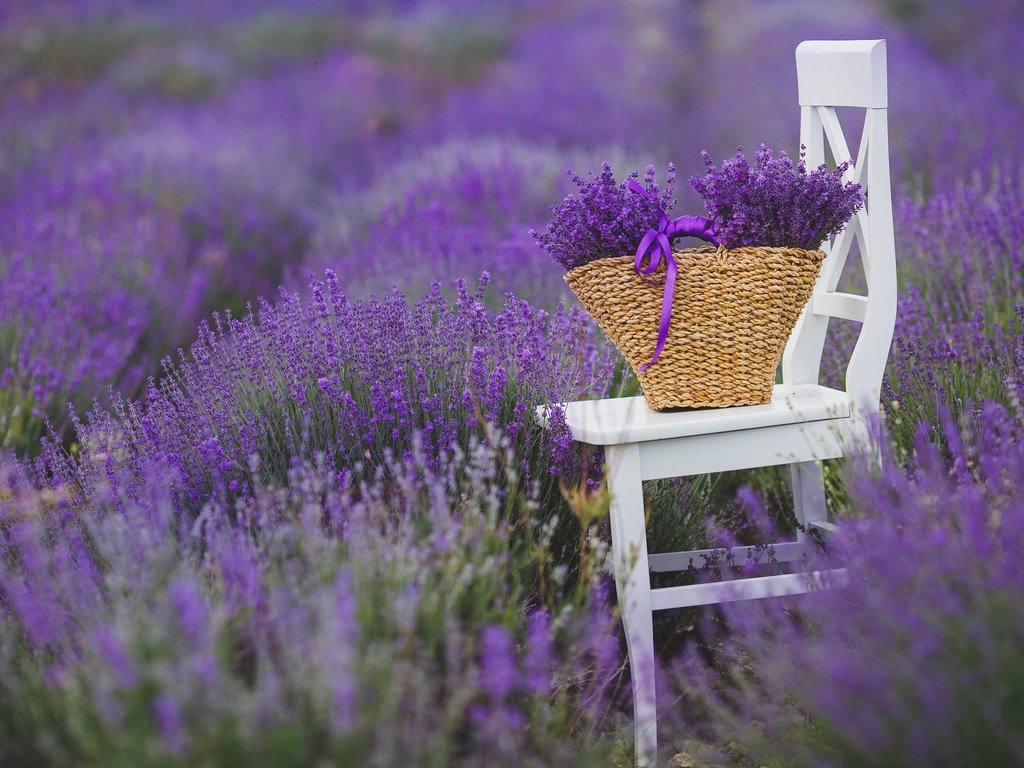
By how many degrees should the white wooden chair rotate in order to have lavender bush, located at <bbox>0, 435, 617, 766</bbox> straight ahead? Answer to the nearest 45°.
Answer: approximately 45° to its left

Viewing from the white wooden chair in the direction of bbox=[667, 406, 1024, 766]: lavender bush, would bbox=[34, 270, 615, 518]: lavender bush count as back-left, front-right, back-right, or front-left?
back-right

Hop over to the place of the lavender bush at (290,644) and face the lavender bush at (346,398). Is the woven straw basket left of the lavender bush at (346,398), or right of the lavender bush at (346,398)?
right

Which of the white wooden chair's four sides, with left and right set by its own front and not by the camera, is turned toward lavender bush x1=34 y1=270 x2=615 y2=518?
front

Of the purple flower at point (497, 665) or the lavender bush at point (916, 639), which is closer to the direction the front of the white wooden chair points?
the purple flower

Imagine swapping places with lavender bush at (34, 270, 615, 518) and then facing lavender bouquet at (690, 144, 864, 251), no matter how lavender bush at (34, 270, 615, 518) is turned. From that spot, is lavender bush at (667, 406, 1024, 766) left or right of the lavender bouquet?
right

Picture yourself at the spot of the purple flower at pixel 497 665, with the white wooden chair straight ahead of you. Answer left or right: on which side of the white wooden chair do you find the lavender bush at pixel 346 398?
left

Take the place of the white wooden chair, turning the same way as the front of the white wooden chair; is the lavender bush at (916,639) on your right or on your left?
on your left

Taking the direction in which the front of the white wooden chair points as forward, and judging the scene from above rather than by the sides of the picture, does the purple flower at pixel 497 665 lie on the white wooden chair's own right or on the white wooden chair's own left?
on the white wooden chair's own left

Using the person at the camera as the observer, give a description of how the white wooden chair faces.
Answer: facing to the left of the viewer
